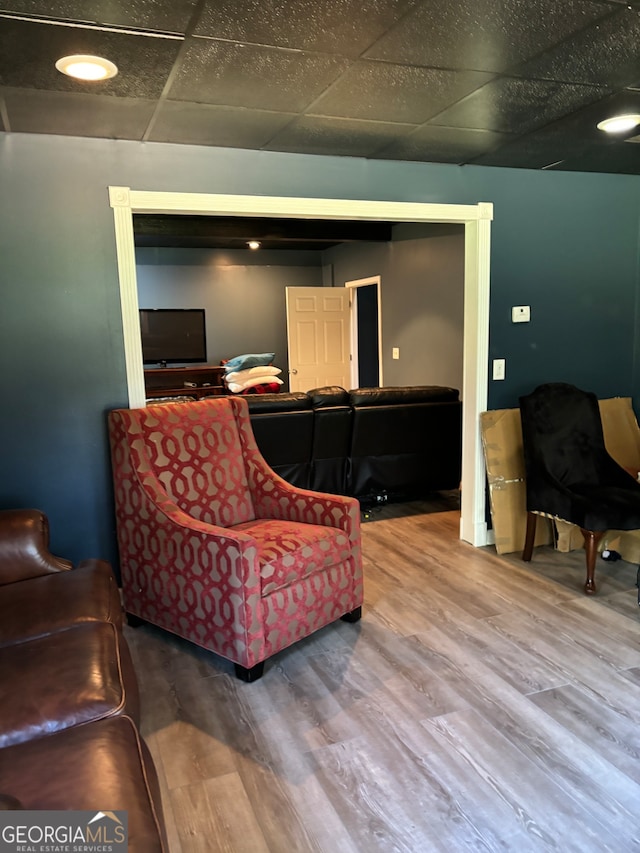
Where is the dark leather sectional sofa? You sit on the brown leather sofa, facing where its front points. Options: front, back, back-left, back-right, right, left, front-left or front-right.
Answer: front-left

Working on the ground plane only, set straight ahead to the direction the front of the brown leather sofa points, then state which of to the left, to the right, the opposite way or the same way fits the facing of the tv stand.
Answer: to the right

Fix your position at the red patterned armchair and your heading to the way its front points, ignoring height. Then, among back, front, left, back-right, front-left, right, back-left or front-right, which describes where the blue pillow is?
back-left

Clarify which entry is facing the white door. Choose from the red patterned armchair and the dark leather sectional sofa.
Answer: the dark leather sectional sofa

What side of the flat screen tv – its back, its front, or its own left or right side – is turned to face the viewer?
front

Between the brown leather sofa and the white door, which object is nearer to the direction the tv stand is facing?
the brown leather sofa

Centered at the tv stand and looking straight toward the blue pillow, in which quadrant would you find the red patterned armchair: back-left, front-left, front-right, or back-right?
front-right

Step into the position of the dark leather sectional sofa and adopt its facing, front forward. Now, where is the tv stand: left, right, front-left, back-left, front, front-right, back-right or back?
front-left

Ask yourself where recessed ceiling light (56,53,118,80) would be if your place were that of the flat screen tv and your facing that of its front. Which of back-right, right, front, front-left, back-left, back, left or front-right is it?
front

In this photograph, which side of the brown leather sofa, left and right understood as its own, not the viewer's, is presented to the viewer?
right

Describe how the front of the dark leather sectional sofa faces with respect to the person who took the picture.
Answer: facing away from the viewer

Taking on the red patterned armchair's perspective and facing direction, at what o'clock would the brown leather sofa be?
The brown leather sofa is roughly at 2 o'clock from the red patterned armchair.

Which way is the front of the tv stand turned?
toward the camera

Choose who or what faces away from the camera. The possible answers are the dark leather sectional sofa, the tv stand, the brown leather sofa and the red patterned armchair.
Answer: the dark leather sectional sofa

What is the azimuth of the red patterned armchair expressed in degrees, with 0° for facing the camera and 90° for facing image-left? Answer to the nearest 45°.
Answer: approximately 315°

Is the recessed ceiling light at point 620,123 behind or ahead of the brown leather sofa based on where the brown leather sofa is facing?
ahead

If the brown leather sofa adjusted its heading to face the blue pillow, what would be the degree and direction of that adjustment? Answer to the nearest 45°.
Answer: approximately 90° to its left

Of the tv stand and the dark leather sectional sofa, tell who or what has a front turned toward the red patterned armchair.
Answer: the tv stand

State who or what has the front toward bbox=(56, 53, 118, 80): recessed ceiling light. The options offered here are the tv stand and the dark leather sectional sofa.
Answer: the tv stand

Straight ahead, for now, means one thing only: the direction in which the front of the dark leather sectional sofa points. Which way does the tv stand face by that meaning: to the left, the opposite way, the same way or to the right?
the opposite way

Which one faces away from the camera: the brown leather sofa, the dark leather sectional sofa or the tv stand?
the dark leather sectional sofa

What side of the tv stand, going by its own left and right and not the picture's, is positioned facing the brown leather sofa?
front
